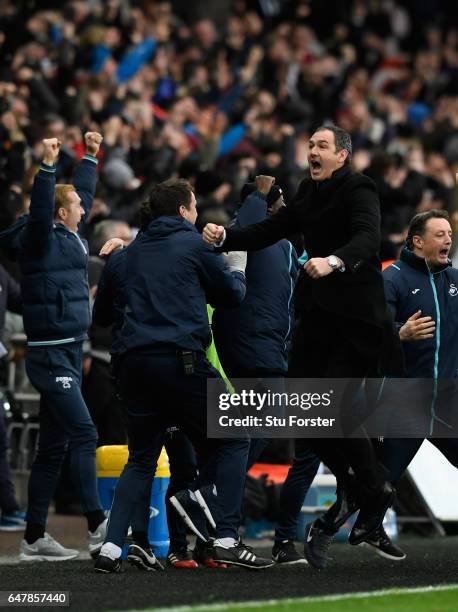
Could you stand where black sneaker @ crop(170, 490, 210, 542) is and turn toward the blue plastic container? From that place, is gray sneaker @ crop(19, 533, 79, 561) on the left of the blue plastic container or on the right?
left

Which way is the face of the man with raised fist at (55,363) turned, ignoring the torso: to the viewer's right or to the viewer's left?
to the viewer's right

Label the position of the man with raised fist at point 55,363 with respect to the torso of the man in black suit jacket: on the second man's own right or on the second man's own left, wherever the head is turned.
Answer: on the second man's own right

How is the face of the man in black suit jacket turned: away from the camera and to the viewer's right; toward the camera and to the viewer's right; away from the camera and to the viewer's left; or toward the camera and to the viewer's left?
toward the camera and to the viewer's left

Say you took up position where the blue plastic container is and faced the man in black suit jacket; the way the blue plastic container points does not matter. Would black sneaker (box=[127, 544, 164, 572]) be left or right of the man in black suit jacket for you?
right

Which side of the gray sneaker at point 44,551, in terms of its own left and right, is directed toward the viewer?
right

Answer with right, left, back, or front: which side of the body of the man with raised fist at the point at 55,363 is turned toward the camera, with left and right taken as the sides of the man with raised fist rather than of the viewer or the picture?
right

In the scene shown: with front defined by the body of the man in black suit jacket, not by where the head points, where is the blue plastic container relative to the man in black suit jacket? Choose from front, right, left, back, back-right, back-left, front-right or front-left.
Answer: right
